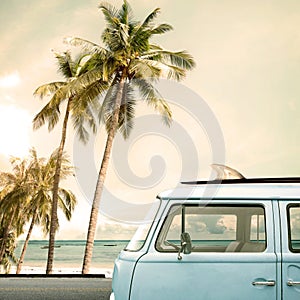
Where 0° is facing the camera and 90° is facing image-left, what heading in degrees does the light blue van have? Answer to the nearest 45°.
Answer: approximately 90°

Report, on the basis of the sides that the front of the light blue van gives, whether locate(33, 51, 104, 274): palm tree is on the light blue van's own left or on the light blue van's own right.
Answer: on the light blue van's own right

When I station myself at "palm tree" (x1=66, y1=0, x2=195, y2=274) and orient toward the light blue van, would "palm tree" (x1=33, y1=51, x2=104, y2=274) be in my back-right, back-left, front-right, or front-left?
back-right
